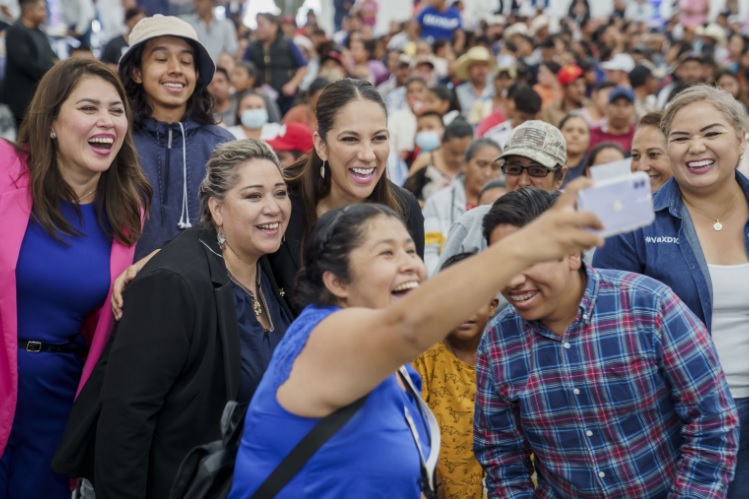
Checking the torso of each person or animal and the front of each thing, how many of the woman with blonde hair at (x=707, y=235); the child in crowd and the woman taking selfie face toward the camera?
2

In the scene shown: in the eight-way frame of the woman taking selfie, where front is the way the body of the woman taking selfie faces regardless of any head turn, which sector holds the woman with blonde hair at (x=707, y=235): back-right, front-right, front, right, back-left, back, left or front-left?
front-left

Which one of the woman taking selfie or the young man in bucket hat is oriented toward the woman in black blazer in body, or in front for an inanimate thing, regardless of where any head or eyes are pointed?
the young man in bucket hat

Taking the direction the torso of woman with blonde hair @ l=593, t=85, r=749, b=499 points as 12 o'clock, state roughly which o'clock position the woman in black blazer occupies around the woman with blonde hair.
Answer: The woman in black blazer is roughly at 2 o'clock from the woman with blonde hair.

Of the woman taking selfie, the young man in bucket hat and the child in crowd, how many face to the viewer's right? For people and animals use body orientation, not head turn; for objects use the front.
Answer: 1

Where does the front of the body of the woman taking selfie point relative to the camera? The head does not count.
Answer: to the viewer's right

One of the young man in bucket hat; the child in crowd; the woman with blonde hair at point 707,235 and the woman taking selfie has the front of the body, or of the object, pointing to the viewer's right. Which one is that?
the woman taking selfie

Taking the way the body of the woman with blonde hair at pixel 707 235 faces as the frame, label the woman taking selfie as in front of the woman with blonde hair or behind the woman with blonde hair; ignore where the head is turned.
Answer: in front

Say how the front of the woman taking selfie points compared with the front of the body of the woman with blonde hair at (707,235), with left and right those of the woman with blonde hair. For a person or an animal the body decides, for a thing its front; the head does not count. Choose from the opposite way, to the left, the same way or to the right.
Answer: to the left
